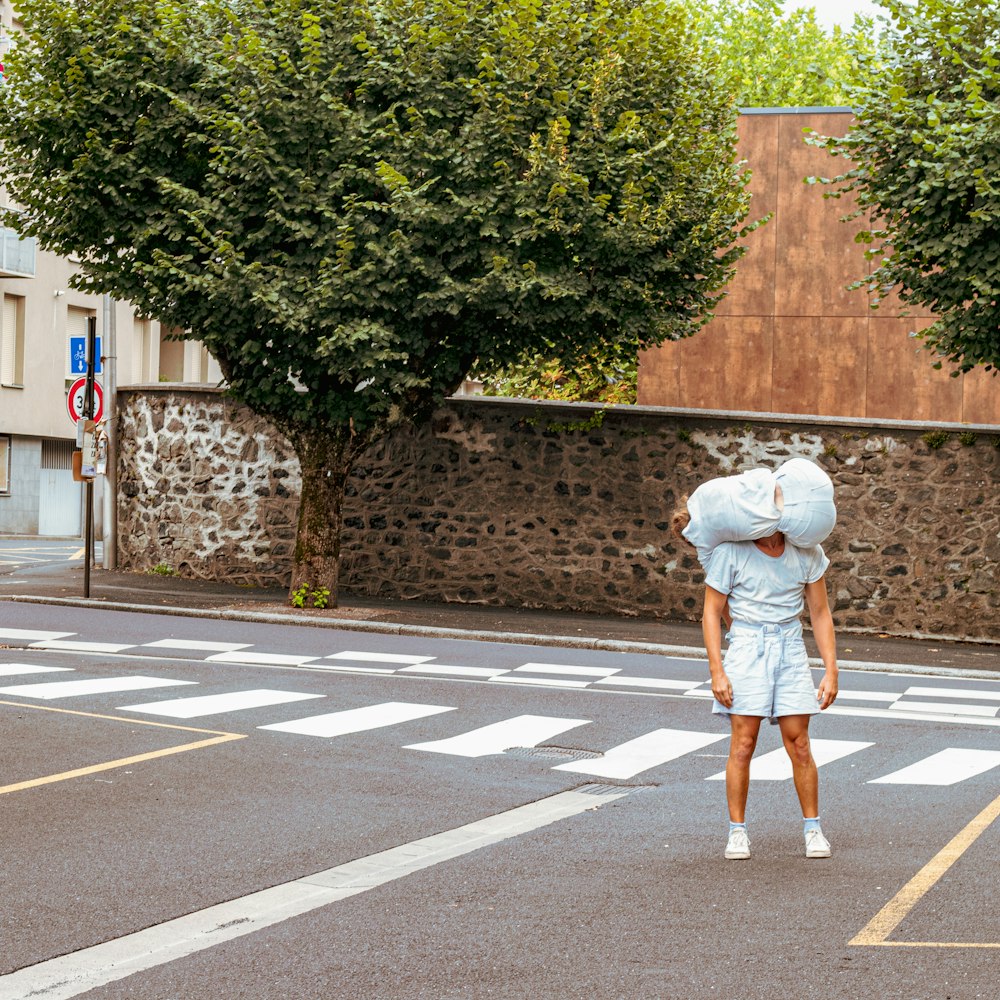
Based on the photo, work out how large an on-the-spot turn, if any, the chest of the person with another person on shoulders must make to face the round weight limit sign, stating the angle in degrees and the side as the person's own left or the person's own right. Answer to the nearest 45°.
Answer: approximately 135° to the person's own right

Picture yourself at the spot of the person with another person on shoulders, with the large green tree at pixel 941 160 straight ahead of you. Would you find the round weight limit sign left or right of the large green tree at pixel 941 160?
left

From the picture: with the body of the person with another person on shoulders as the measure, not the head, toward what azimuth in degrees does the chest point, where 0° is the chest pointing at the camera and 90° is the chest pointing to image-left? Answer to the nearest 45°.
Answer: approximately 0°

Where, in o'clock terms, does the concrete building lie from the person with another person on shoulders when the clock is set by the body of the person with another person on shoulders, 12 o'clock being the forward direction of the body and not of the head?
The concrete building is roughly at 5 o'clock from the person with another person on shoulders.

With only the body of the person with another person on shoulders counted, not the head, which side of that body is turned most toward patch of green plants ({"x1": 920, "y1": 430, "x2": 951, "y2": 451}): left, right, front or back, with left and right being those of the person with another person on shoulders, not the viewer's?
back

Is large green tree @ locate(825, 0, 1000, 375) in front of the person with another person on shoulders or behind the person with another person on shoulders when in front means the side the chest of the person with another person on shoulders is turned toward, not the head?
behind
